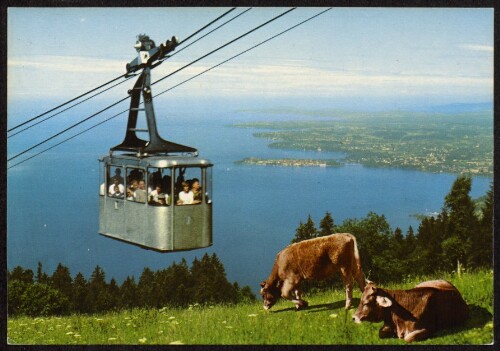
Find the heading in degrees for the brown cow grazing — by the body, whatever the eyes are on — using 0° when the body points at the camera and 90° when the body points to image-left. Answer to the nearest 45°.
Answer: approximately 90°

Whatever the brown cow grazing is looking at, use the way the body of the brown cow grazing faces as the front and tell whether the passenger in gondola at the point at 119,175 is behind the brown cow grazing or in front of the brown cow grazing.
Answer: in front

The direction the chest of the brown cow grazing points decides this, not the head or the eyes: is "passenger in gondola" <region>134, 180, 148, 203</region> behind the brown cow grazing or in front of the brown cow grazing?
in front

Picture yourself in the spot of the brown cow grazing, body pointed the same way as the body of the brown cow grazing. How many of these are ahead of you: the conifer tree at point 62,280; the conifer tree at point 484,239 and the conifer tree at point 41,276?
2

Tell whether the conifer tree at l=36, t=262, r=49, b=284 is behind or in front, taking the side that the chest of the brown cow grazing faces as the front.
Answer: in front
